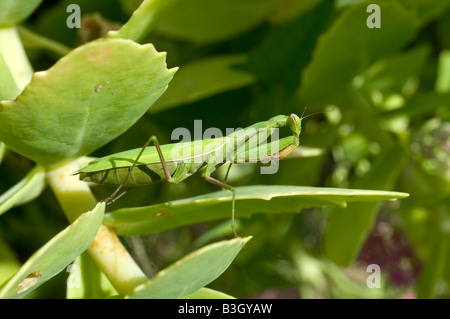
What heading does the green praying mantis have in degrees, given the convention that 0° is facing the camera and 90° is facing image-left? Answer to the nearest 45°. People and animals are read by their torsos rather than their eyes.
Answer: approximately 270°
